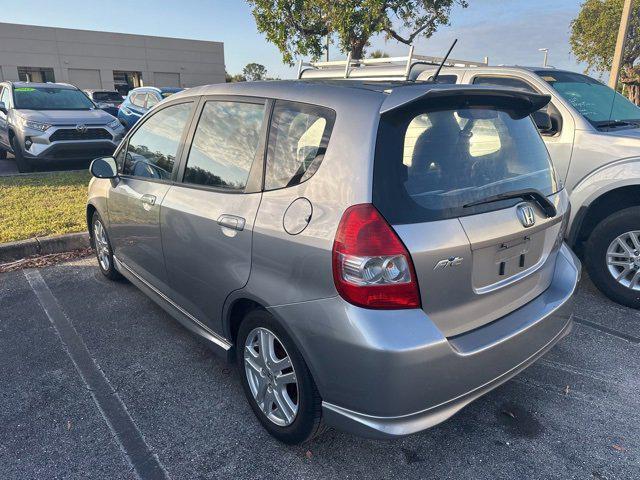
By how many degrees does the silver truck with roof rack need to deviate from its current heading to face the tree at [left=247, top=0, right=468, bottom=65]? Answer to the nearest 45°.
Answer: approximately 180°

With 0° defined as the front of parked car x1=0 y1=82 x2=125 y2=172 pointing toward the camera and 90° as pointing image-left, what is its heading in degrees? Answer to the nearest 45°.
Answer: approximately 315°

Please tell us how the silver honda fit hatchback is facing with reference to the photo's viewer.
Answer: facing away from the viewer and to the left of the viewer

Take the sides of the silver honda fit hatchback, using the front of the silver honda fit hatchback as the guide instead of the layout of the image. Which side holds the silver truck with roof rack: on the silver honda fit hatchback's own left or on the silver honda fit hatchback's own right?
on the silver honda fit hatchback's own right

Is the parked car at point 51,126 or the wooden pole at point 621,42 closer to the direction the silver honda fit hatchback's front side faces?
the parked car

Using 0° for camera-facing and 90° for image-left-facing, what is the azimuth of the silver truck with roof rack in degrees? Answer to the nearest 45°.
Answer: approximately 315°

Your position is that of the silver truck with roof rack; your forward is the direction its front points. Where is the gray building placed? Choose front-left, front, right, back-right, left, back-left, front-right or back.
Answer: back

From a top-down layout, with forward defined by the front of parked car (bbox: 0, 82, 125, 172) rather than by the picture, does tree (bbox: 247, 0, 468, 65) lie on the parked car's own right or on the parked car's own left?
on the parked car's own left

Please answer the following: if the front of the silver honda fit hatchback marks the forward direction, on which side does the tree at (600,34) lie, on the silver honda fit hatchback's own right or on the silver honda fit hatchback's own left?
on the silver honda fit hatchback's own right

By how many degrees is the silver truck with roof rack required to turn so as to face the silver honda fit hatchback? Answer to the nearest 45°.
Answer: approximately 90° to its right

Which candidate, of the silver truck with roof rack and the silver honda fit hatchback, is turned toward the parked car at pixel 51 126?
the silver honda fit hatchback
